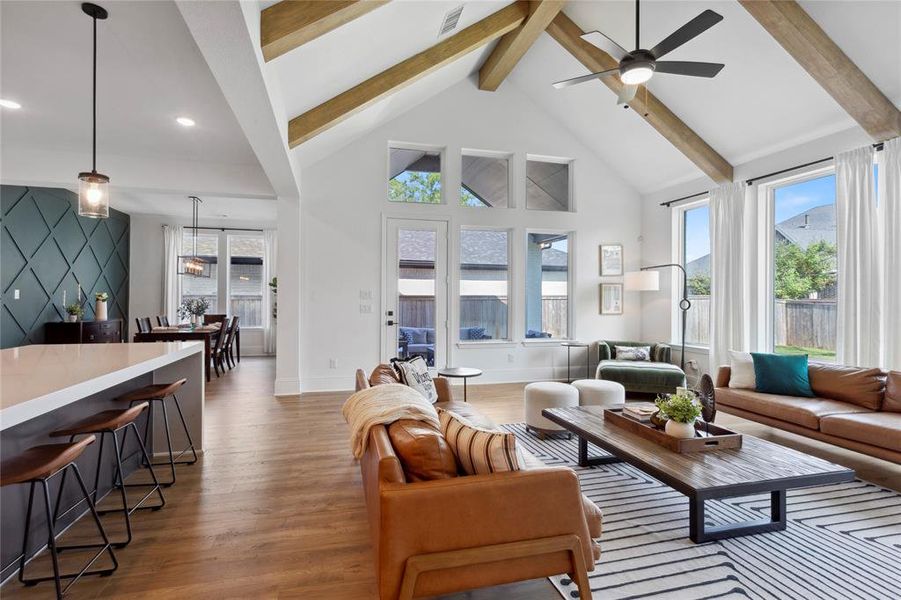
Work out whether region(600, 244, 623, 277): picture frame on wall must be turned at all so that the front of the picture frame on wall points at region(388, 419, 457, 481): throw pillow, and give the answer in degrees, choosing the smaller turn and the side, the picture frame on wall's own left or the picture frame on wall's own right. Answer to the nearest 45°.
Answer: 0° — it already faces it

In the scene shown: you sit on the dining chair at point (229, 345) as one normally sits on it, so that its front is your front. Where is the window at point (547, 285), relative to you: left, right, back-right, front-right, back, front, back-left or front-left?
back-left

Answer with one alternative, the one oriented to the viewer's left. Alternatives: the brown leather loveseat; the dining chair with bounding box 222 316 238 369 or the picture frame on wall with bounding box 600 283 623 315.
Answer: the dining chair

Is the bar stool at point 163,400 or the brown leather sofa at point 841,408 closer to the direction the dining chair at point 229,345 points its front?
the bar stool

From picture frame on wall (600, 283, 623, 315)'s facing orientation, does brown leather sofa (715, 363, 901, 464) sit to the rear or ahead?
ahead

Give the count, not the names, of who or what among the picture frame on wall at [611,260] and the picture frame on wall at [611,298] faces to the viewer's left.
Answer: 0

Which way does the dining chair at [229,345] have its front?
to the viewer's left

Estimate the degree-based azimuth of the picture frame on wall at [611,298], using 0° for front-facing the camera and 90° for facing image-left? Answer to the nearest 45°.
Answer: approximately 0°

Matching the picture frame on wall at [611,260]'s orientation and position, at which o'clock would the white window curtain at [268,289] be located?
The white window curtain is roughly at 3 o'clock from the picture frame on wall.
